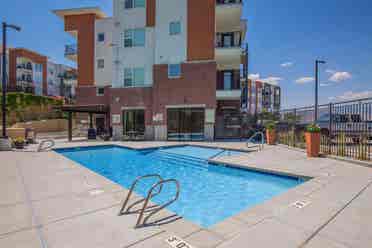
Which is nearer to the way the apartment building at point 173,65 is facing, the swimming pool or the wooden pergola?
the swimming pool

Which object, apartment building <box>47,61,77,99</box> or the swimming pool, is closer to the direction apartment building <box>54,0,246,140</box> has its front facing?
the swimming pool

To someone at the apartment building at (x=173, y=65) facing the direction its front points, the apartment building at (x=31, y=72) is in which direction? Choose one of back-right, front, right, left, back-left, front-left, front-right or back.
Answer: back-right

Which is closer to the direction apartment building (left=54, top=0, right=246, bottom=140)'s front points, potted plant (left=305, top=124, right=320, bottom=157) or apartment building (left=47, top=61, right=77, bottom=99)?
the potted plant

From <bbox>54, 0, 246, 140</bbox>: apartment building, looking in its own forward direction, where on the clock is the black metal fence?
The black metal fence is roughly at 11 o'clock from the apartment building.

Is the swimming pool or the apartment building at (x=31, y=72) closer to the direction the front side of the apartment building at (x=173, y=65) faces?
the swimming pool

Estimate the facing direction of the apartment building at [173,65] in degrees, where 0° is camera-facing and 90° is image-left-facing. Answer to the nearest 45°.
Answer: approximately 0°

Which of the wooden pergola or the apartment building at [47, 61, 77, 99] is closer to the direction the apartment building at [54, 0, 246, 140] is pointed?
the wooden pergola

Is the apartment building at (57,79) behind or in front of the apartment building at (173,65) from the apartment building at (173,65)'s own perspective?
behind

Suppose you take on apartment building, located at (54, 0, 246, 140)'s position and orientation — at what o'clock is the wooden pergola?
The wooden pergola is roughly at 3 o'clock from the apartment building.
